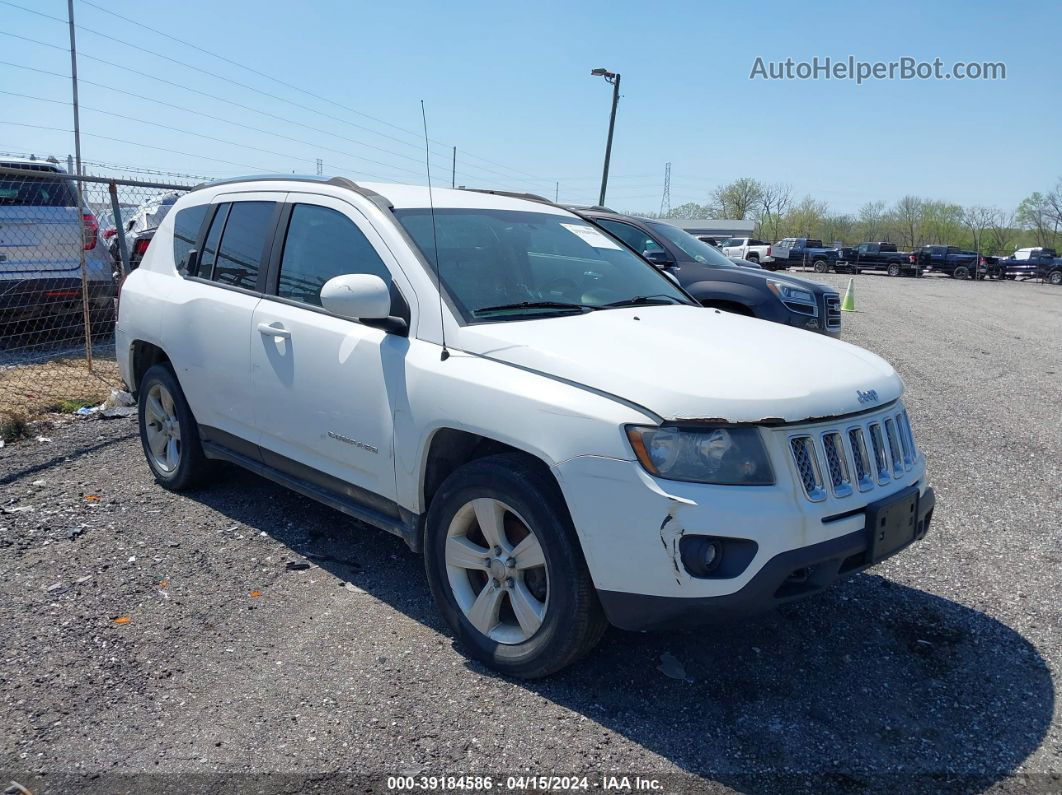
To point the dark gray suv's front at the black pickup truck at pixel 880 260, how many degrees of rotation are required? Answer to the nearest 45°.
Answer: approximately 135° to its left

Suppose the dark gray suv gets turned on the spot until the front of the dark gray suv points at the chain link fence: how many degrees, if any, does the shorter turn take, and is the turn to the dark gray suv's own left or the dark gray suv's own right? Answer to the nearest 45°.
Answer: approximately 135° to the dark gray suv's own right

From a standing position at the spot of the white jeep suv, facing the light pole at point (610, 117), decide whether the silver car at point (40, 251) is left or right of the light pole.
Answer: left

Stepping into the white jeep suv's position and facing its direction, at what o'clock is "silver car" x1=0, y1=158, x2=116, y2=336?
The silver car is roughly at 6 o'clock from the white jeep suv.

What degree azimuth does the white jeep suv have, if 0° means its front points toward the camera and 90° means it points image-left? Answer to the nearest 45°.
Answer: approximately 315°

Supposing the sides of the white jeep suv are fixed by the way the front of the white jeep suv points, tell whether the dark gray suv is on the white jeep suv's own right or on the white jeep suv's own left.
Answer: on the white jeep suv's own left

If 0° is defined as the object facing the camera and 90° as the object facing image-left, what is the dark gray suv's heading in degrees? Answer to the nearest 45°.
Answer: approximately 315°

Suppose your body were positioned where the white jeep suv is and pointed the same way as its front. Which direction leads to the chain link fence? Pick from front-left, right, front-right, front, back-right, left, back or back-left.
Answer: back
